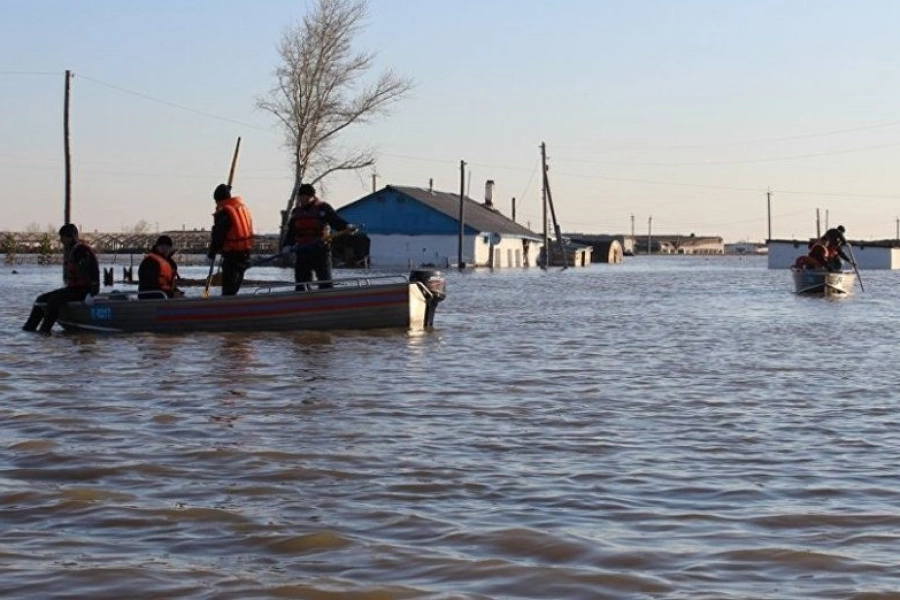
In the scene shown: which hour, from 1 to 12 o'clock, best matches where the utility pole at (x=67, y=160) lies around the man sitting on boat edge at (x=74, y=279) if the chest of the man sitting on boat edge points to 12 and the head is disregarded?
The utility pole is roughly at 3 o'clock from the man sitting on boat edge.

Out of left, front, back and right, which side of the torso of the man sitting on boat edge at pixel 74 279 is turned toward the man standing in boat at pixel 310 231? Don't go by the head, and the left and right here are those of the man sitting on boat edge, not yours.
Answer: back

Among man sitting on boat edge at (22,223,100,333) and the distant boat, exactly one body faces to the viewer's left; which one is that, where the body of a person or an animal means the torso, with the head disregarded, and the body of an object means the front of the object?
the man sitting on boat edge

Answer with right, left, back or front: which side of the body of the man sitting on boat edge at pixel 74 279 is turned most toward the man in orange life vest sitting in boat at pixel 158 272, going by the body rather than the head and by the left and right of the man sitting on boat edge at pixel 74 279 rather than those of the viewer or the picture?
back

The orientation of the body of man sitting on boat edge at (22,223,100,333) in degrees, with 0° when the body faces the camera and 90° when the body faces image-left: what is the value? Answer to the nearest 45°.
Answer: approximately 90°

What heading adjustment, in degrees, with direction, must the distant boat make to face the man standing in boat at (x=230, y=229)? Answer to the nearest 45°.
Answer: approximately 45° to its right

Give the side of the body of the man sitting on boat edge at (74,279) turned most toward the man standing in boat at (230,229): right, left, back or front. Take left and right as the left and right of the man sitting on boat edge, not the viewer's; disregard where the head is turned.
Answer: back

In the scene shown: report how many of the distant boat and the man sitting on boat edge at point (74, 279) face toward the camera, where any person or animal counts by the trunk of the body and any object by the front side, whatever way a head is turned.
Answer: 1

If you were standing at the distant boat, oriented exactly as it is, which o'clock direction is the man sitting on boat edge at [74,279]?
The man sitting on boat edge is roughly at 1 o'clock from the distant boat.

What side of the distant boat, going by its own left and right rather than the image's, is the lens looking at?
front

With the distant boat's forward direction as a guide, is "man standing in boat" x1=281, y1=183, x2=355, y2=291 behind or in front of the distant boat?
in front
